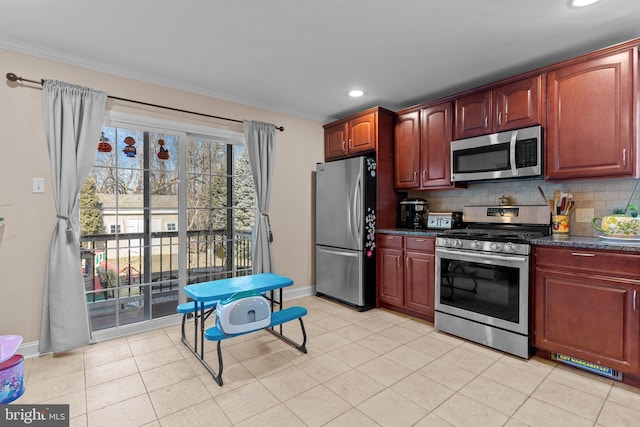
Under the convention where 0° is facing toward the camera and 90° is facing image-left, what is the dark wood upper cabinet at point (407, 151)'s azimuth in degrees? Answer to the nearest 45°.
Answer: approximately 45°

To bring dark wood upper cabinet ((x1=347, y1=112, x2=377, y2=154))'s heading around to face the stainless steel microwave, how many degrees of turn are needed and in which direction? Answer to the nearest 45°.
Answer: approximately 90° to its left

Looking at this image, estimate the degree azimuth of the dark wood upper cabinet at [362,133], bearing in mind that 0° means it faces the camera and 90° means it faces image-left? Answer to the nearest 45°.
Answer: approximately 45°

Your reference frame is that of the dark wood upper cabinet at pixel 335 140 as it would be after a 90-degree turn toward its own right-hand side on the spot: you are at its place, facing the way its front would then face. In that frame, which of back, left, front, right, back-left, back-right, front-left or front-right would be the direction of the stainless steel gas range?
back

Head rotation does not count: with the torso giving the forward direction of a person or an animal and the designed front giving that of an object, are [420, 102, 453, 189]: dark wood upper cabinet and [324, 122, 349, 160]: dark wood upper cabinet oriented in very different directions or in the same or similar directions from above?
same or similar directions

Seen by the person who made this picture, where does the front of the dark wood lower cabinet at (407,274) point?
facing the viewer and to the left of the viewer

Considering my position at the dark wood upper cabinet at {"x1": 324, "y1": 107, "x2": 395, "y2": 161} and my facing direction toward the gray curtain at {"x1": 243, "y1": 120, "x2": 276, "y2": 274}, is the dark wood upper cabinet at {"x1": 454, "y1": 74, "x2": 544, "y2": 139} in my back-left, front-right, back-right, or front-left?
back-left

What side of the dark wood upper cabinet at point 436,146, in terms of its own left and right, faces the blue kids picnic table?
front

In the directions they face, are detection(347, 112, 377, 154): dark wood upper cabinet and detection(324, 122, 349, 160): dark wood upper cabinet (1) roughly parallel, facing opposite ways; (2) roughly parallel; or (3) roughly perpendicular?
roughly parallel

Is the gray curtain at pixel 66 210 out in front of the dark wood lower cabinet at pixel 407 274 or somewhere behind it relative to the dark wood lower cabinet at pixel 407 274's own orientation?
in front

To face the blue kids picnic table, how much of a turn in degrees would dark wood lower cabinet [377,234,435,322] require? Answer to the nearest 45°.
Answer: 0° — it already faces it

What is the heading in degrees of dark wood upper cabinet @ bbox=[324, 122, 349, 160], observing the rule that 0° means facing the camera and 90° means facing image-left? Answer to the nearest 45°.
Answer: approximately 45°

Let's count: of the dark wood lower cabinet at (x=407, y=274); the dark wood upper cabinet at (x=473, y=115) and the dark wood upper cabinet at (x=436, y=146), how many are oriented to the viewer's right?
0

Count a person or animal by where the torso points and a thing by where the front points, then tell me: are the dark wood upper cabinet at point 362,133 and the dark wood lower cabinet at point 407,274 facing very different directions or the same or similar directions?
same or similar directions
